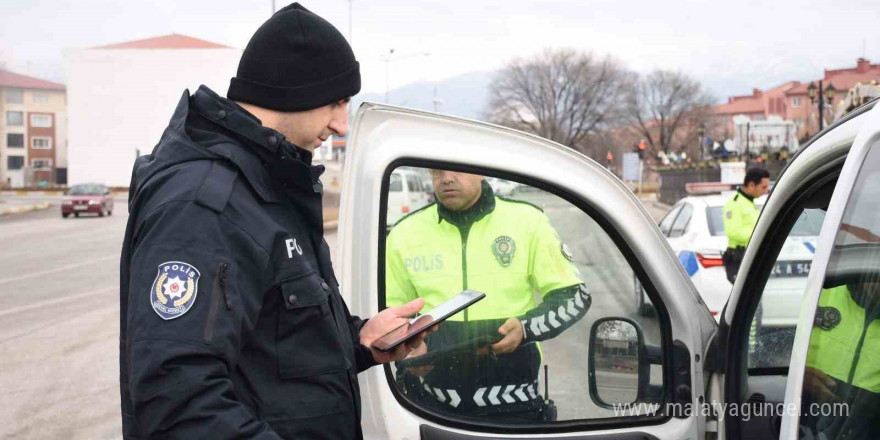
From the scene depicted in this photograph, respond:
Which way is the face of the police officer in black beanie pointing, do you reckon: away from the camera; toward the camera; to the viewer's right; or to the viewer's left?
to the viewer's right

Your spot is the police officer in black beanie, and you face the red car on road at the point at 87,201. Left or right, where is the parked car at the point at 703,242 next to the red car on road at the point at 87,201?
right

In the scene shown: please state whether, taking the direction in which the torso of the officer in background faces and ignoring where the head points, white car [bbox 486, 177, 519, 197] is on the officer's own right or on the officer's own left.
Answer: on the officer's own left

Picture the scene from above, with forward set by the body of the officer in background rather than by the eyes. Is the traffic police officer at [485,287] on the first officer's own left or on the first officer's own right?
on the first officer's own right
